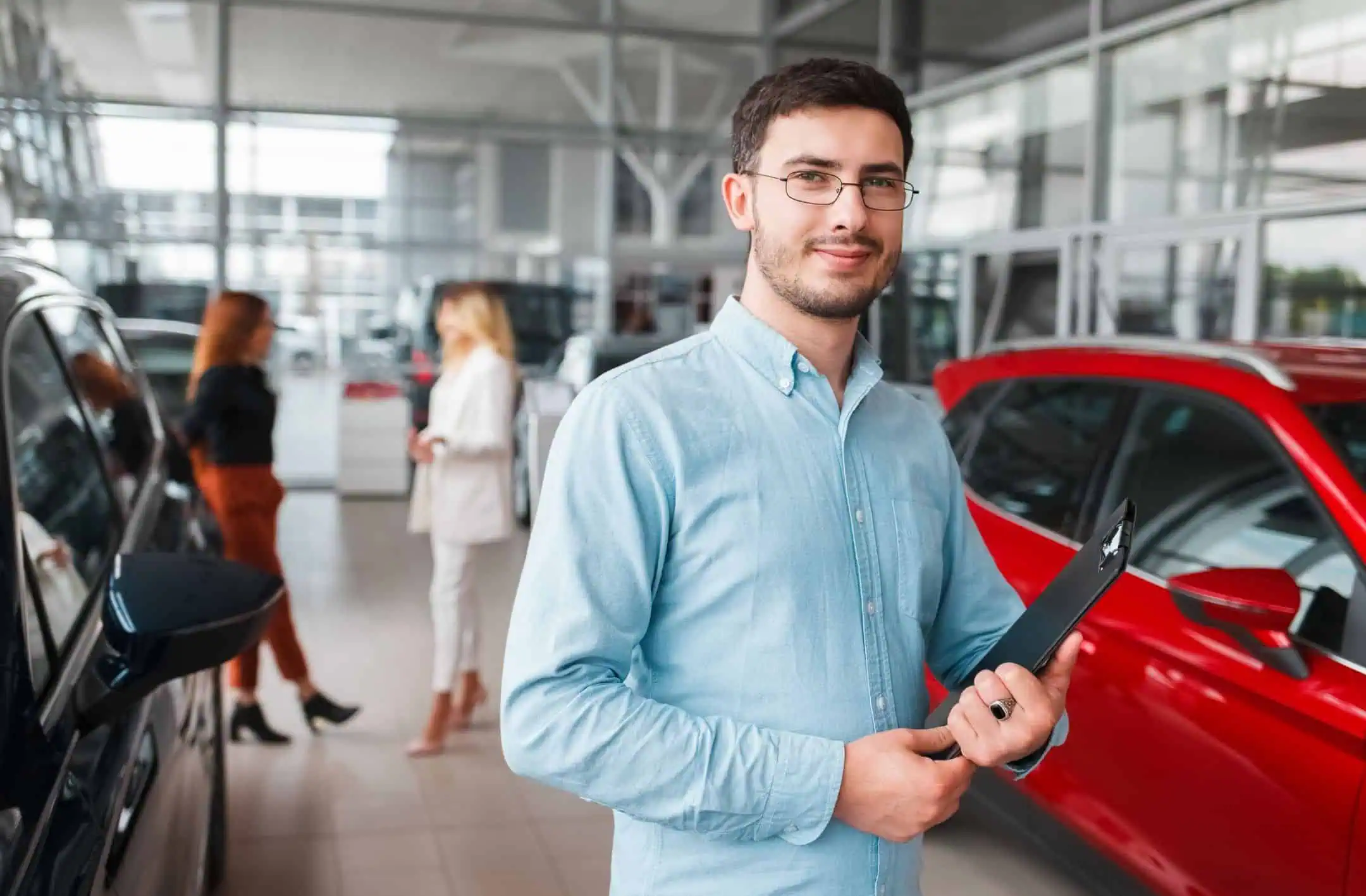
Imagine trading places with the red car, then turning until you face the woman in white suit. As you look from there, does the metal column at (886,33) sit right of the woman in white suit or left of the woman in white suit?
right

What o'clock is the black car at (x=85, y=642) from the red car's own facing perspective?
The black car is roughly at 3 o'clock from the red car.

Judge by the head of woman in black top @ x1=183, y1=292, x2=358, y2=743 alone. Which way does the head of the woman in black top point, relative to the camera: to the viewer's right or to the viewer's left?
to the viewer's right

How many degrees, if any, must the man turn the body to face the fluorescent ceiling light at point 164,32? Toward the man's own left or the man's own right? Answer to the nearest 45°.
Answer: approximately 180°

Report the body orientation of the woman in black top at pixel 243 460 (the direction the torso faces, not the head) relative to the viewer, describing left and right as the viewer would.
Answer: facing to the right of the viewer

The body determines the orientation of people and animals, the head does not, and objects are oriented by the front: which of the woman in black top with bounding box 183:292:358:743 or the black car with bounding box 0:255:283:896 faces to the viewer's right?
the woman in black top

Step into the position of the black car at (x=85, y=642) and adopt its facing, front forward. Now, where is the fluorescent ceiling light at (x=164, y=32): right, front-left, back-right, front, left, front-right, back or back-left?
back-right

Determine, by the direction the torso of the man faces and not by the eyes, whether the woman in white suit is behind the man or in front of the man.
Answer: behind

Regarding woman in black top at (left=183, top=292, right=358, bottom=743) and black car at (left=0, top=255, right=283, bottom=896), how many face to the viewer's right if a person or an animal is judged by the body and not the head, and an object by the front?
1
